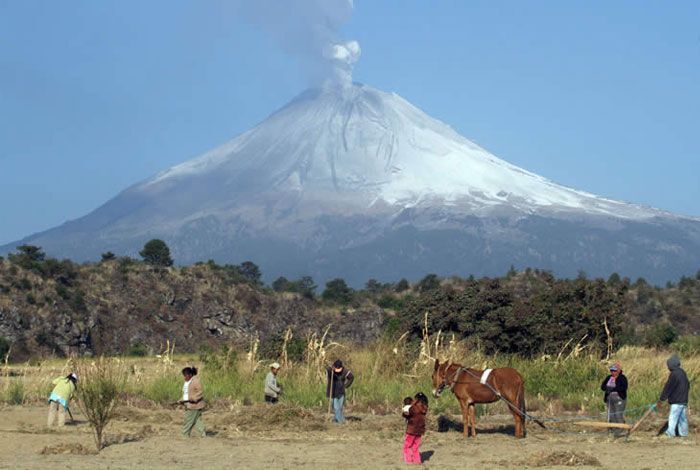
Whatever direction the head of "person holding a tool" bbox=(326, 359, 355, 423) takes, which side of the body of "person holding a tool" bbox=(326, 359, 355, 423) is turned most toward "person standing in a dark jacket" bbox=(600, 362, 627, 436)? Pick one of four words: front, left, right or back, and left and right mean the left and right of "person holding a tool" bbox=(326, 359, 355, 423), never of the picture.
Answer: left

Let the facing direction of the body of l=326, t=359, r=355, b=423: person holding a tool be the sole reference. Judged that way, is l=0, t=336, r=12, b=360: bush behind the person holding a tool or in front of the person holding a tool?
behind

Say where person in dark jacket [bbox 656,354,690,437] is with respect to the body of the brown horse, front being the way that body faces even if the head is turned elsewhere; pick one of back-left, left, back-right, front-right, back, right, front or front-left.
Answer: back

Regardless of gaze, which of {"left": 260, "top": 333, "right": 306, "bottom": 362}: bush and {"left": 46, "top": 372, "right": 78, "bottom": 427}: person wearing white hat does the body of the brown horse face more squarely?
the person wearing white hat

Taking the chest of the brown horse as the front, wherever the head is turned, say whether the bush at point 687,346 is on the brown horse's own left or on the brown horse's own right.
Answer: on the brown horse's own right

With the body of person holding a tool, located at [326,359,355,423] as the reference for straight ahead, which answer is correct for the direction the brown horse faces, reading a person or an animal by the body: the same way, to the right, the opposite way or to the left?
to the right

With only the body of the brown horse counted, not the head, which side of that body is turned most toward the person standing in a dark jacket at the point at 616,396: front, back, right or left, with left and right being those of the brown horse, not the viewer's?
back

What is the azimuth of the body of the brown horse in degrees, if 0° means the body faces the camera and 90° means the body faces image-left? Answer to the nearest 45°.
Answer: approximately 90°

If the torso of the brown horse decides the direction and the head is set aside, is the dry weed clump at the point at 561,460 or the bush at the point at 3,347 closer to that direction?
the bush

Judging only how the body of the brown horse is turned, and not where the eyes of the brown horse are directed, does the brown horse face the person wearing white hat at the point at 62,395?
yes

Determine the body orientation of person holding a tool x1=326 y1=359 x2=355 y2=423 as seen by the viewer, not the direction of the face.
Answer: toward the camera

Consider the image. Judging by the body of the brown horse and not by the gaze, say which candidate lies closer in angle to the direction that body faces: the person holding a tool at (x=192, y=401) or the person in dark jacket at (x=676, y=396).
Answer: the person holding a tool

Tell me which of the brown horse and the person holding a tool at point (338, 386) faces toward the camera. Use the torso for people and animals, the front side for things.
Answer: the person holding a tool
